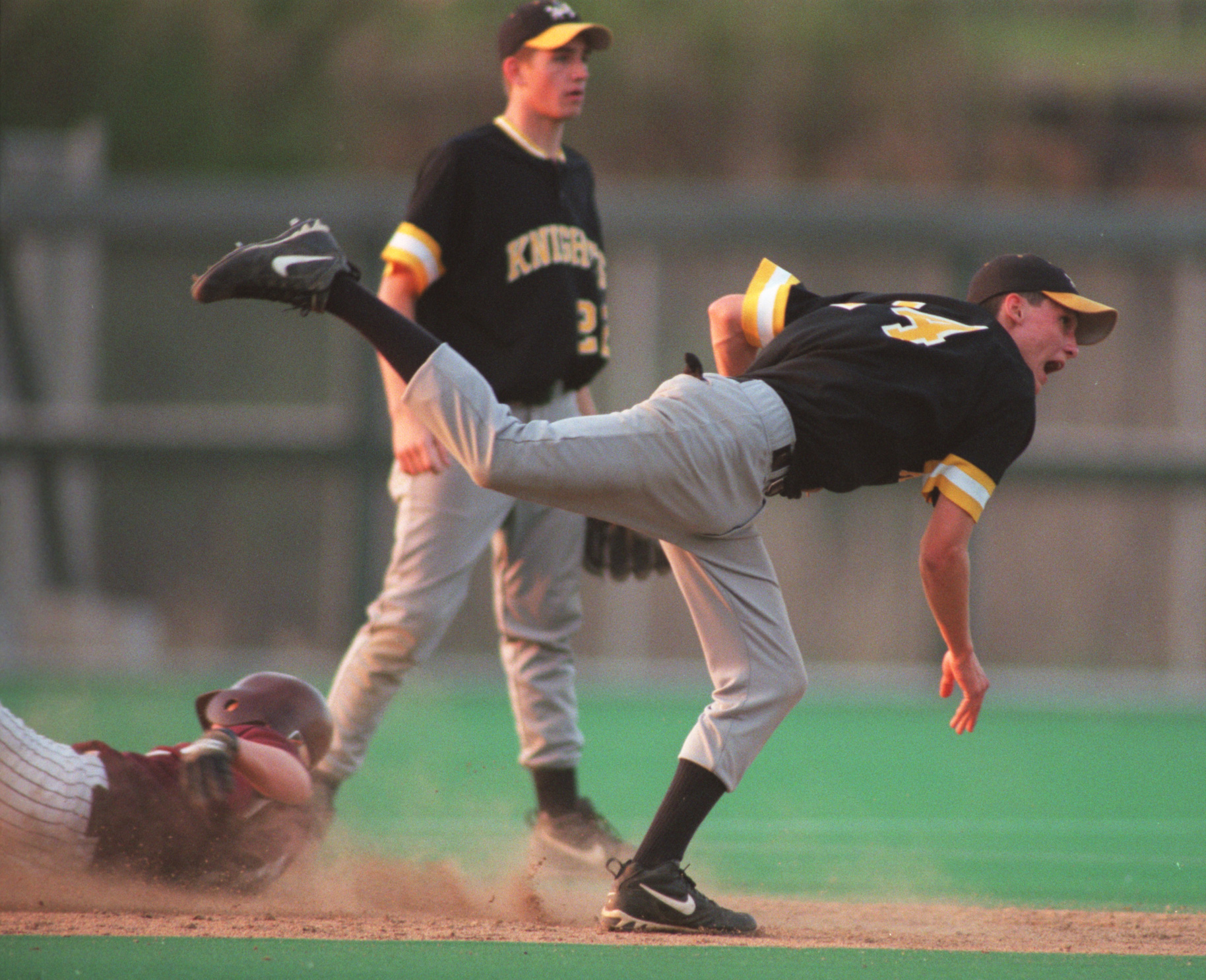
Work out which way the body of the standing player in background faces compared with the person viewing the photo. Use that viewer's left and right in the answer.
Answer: facing the viewer and to the right of the viewer

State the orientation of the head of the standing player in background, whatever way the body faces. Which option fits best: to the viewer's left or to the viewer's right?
to the viewer's right
